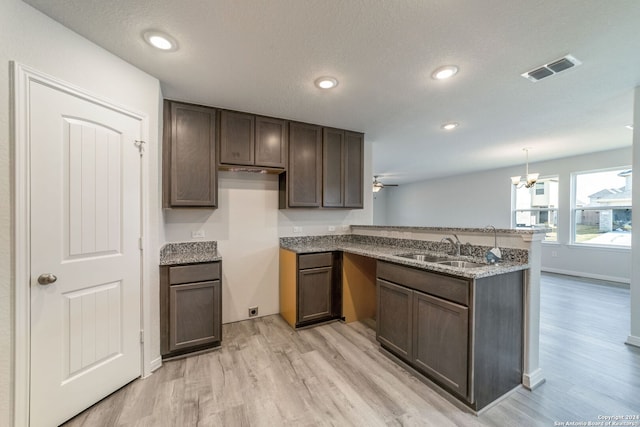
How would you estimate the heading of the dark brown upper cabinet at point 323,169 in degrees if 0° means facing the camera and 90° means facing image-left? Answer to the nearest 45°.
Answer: approximately 315°

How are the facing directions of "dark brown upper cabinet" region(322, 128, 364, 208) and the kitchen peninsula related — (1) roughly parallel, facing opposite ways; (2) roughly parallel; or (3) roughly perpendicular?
roughly perpendicular

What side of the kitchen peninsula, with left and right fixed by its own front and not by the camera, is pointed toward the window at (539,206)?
back

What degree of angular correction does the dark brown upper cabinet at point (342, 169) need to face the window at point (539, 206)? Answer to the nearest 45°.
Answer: approximately 90° to its left

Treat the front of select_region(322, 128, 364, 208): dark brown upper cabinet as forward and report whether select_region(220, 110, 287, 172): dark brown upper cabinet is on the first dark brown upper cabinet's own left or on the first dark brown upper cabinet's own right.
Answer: on the first dark brown upper cabinet's own right

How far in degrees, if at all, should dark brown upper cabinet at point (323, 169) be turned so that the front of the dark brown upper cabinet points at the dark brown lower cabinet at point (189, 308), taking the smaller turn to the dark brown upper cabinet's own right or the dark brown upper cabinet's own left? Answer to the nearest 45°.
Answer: approximately 90° to the dark brown upper cabinet's own right

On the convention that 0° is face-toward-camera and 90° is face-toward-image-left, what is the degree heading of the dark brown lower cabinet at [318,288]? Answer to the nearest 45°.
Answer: approximately 315°
